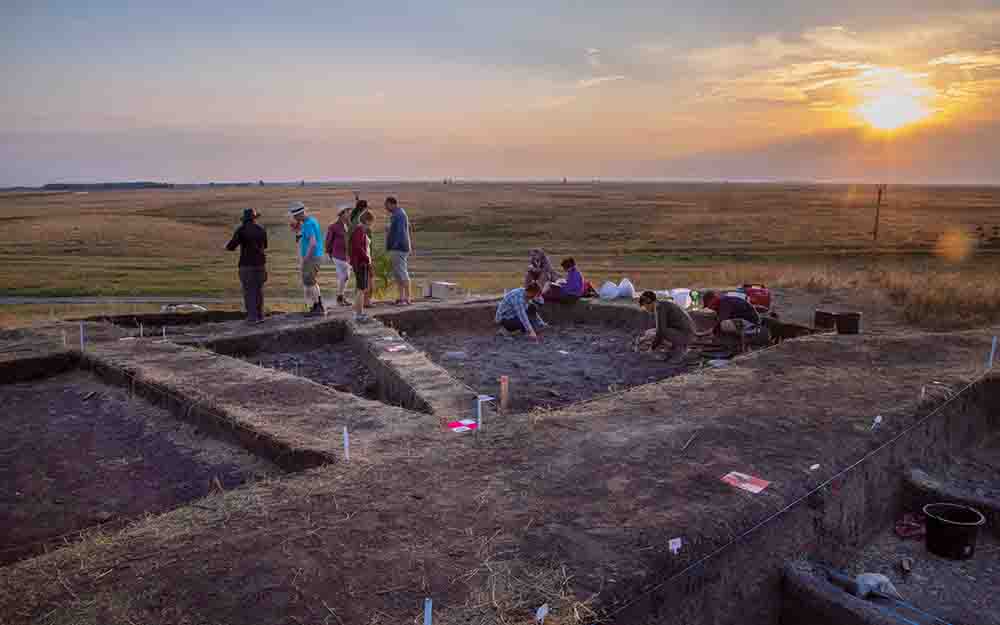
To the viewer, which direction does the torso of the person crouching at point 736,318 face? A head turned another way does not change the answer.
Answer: to the viewer's left

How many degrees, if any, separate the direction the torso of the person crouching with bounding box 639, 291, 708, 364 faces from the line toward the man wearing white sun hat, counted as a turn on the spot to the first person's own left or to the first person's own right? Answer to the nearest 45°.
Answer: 0° — they already face them

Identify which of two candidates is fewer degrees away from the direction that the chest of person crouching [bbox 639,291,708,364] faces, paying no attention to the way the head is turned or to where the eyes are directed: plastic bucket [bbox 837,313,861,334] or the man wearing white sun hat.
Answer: the man wearing white sun hat

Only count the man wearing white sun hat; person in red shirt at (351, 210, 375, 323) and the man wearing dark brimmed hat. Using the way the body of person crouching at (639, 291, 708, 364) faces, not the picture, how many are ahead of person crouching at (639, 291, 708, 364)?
3

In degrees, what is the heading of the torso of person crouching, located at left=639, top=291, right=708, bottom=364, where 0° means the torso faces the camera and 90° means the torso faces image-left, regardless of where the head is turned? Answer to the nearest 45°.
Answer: approximately 90°

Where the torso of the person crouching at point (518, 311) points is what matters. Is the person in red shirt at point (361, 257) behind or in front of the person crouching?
behind

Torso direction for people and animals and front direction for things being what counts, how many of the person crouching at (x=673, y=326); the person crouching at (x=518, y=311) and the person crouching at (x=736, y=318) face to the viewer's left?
2

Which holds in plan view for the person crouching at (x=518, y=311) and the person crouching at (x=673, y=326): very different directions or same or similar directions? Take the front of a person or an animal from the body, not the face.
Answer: very different directions

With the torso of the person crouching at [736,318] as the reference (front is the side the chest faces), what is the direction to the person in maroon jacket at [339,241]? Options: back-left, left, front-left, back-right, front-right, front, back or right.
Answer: front

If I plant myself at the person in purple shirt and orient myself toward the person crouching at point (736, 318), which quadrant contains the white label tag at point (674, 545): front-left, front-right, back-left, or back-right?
front-right

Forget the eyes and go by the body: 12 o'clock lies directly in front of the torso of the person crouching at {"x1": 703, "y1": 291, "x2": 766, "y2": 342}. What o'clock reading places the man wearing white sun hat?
The man wearing white sun hat is roughly at 12 o'clock from the person crouching.

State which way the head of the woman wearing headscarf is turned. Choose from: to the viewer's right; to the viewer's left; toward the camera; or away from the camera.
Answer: toward the camera

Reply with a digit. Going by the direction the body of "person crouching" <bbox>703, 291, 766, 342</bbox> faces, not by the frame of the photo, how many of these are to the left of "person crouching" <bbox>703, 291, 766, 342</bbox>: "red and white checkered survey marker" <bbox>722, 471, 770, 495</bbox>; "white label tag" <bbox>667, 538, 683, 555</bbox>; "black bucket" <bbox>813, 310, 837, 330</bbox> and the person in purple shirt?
2

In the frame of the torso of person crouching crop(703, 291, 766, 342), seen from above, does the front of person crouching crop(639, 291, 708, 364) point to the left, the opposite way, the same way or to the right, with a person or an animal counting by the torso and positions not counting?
the same way

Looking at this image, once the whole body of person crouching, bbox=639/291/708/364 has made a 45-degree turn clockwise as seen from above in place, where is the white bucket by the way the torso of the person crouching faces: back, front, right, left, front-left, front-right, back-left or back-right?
front-right
